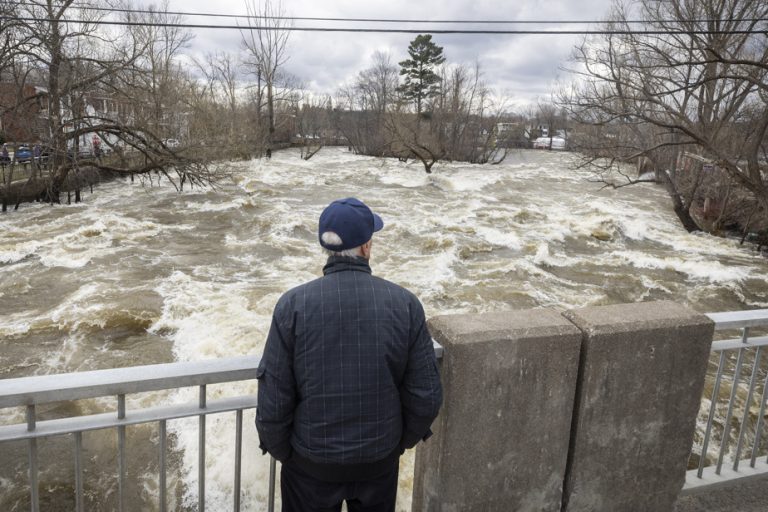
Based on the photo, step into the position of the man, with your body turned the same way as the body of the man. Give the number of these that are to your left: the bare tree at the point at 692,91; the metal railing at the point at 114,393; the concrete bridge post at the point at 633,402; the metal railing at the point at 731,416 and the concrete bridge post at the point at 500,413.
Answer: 1

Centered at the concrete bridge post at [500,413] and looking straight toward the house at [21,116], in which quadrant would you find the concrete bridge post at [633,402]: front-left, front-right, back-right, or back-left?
back-right

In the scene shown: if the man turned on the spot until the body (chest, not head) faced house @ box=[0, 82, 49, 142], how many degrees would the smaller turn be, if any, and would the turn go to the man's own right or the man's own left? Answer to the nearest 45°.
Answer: approximately 45° to the man's own left

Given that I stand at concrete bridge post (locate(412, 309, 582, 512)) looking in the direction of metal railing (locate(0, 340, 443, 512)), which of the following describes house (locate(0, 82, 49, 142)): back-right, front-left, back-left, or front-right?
front-right

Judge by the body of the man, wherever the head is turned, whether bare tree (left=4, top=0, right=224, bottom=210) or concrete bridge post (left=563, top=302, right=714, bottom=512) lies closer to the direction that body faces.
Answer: the bare tree

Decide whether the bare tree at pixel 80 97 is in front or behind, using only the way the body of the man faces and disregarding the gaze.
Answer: in front

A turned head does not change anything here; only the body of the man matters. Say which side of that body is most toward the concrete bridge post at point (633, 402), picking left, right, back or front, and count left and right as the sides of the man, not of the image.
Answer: right

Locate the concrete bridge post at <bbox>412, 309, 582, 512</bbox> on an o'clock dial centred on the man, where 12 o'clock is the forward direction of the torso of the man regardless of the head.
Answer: The concrete bridge post is roughly at 2 o'clock from the man.

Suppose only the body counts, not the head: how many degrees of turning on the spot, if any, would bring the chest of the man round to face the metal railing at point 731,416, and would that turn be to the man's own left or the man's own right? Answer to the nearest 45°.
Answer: approximately 45° to the man's own right

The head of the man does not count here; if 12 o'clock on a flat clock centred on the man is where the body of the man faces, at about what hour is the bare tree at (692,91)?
The bare tree is roughly at 1 o'clock from the man.

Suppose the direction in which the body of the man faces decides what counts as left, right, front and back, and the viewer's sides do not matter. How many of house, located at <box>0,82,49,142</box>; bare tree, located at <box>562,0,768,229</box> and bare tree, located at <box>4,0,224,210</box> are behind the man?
0

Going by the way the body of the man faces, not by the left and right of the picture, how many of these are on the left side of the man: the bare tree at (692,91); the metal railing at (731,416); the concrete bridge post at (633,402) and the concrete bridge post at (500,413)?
0

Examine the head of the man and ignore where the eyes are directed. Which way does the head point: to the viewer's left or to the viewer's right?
to the viewer's right

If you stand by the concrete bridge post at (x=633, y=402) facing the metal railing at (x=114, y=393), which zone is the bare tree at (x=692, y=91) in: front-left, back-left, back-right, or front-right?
back-right

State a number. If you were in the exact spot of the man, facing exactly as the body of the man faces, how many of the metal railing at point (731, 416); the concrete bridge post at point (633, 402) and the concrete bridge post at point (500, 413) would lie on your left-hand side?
0

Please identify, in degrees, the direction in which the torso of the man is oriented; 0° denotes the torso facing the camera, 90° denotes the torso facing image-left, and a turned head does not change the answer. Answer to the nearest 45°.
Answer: approximately 180°
